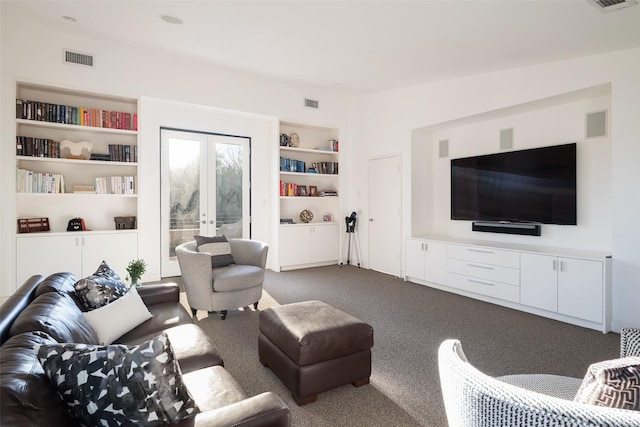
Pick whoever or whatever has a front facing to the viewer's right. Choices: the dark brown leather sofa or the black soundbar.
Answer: the dark brown leather sofa

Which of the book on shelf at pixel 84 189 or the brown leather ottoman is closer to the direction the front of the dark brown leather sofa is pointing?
the brown leather ottoman

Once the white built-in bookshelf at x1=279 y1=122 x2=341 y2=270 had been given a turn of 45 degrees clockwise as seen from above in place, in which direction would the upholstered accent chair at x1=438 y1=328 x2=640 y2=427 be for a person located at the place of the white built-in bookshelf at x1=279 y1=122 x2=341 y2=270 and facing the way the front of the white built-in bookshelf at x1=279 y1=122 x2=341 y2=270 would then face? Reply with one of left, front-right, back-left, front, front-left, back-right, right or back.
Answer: front

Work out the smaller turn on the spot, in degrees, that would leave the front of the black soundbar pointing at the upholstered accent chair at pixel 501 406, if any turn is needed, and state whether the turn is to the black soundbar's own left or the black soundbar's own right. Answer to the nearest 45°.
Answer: approximately 45° to the black soundbar's own left

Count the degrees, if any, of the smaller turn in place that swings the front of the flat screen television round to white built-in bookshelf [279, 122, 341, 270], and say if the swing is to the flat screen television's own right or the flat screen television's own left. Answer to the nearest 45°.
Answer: approximately 45° to the flat screen television's own right

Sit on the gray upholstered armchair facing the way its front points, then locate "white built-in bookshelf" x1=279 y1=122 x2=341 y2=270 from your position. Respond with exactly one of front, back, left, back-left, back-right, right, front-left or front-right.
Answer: left

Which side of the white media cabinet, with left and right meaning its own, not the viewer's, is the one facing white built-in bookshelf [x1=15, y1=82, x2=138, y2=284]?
front

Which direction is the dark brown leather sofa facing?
to the viewer's right

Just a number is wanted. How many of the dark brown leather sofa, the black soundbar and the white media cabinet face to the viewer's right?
1

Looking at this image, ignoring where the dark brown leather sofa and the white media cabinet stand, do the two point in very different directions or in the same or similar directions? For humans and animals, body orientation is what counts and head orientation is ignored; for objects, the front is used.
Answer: very different directions

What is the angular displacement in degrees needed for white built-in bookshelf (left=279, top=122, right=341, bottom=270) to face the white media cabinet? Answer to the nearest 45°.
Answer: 0° — it already faces it

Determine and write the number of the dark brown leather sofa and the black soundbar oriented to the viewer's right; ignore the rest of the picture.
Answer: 1

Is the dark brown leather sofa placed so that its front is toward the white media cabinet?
yes

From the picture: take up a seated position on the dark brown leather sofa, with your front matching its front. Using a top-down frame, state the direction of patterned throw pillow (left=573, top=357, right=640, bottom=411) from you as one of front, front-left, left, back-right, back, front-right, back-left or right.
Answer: front-right

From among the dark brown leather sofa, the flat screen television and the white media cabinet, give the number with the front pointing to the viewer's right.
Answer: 1

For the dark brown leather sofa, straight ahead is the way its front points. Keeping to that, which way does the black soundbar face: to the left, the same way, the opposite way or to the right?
the opposite way
